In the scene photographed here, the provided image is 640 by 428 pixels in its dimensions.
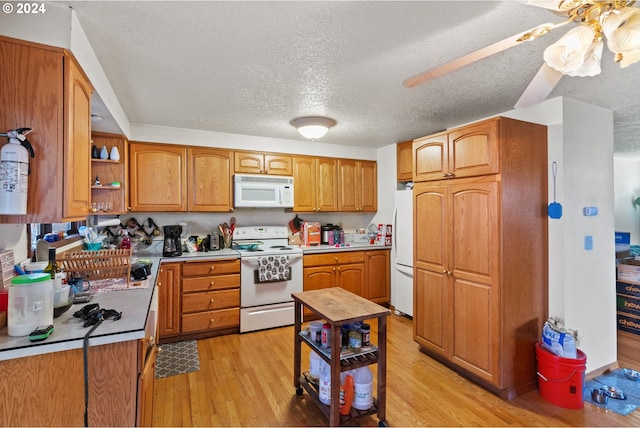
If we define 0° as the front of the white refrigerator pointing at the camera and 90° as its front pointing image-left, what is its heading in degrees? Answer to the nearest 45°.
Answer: approximately 45°

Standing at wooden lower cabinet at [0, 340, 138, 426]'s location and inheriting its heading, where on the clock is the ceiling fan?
The ceiling fan is roughly at 12 o'clock from the wooden lower cabinet.

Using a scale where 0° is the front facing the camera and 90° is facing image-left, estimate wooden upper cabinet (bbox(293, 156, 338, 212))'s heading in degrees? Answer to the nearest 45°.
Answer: approximately 0°

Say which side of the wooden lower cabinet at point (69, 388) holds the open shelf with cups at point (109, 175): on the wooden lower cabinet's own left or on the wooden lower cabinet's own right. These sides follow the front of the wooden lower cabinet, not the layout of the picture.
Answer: on the wooden lower cabinet's own left

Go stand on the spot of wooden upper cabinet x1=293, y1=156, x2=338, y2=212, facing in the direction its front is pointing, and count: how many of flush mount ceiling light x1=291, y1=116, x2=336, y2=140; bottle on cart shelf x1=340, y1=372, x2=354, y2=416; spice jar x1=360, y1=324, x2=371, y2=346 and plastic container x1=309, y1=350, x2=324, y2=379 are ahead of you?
4

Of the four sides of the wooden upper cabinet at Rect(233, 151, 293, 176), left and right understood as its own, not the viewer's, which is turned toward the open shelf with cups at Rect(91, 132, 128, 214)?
right

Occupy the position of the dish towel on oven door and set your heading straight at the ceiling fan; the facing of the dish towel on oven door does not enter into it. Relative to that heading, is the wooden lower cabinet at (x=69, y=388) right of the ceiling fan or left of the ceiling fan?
right

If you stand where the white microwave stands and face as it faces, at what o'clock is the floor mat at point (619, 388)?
The floor mat is roughly at 10 o'clock from the white microwave.
